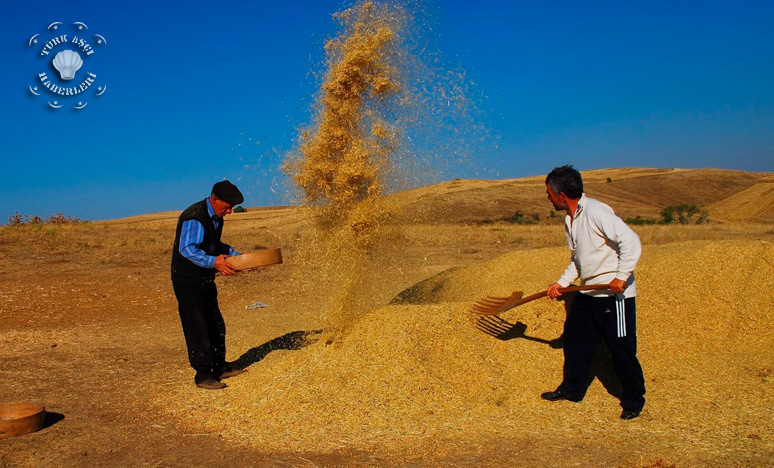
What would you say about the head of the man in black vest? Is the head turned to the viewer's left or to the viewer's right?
to the viewer's right

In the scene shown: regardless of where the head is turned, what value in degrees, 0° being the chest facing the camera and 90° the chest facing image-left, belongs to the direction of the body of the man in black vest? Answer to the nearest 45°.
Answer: approximately 270°

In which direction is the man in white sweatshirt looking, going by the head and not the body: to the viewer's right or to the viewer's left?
to the viewer's left

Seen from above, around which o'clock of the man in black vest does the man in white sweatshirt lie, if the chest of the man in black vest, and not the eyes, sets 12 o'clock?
The man in white sweatshirt is roughly at 1 o'clock from the man in black vest.
